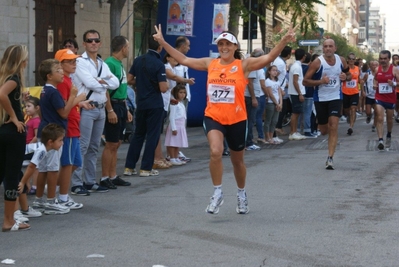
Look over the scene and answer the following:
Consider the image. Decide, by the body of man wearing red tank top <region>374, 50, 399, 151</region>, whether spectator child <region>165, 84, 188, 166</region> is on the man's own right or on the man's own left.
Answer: on the man's own right

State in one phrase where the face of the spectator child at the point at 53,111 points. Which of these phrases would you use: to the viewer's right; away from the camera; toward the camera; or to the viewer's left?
to the viewer's right

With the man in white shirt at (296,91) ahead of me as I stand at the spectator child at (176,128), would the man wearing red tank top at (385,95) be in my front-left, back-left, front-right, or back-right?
front-right

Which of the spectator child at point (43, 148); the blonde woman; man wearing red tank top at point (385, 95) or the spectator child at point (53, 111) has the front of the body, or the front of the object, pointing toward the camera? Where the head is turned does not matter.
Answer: the man wearing red tank top

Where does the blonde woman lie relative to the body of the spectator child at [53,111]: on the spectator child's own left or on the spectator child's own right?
on the spectator child's own right

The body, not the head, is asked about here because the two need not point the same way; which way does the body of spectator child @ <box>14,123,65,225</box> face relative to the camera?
to the viewer's right

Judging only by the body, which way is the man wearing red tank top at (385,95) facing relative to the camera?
toward the camera

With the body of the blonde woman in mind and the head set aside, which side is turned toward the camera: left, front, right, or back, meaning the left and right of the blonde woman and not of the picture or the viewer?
right
